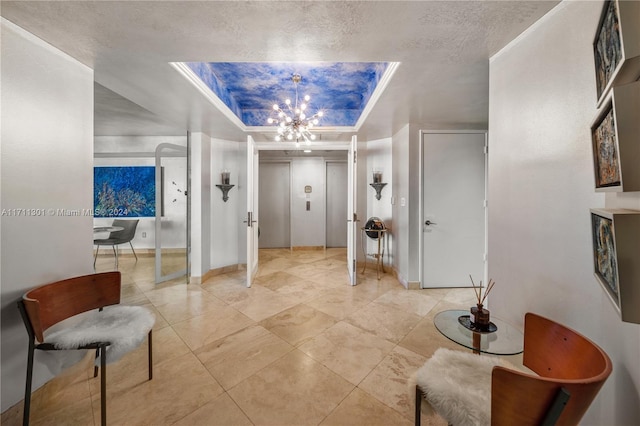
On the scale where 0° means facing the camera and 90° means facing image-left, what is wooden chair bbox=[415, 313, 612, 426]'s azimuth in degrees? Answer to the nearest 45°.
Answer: approximately 135°

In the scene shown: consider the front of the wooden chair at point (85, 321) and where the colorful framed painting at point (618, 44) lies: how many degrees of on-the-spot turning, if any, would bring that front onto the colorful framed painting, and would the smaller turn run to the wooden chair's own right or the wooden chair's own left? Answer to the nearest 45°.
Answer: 0° — it already faces it

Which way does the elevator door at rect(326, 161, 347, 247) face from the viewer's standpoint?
toward the camera

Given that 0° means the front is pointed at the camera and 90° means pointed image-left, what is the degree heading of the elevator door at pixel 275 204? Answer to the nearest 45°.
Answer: approximately 0°

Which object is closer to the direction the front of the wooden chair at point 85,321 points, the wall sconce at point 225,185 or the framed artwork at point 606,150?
the framed artwork

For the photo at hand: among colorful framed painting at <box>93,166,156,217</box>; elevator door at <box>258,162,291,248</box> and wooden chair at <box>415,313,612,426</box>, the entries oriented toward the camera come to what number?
2

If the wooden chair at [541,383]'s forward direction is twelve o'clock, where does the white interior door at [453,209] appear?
The white interior door is roughly at 1 o'clock from the wooden chair.

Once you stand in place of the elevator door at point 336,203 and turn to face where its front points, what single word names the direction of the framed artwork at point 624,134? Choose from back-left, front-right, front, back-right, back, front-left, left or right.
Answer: front

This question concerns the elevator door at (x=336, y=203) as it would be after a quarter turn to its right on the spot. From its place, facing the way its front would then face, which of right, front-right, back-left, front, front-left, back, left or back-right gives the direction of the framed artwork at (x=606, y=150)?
left

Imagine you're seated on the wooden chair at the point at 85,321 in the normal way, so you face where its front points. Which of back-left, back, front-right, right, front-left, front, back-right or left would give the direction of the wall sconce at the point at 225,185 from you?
left

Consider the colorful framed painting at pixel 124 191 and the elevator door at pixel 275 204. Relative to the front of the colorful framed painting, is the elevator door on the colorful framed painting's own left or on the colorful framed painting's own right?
on the colorful framed painting's own left

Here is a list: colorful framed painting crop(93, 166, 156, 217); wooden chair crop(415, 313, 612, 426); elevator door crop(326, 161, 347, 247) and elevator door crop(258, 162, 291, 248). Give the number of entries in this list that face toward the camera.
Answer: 3
